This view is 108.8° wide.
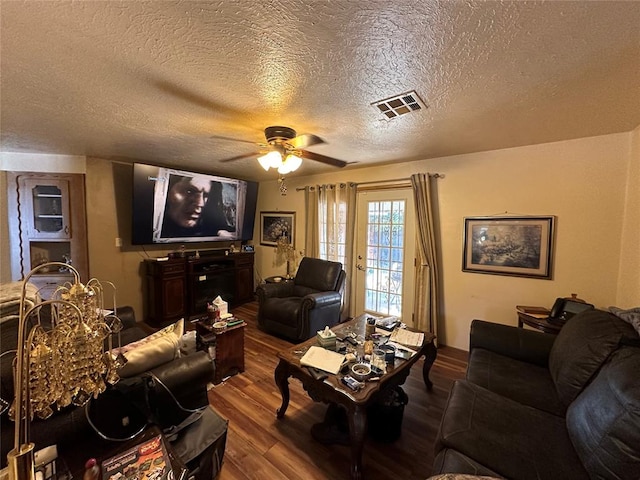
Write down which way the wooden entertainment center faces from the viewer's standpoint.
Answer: facing the viewer and to the right of the viewer

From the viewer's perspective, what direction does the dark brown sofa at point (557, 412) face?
to the viewer's left

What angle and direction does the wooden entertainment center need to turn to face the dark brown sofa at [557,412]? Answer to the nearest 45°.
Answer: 0° — it already faces it

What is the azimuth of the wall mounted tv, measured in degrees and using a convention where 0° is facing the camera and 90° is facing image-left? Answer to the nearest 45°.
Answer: approximately 315°

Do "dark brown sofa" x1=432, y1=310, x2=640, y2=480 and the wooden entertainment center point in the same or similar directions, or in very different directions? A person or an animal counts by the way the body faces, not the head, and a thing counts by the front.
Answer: very different directions

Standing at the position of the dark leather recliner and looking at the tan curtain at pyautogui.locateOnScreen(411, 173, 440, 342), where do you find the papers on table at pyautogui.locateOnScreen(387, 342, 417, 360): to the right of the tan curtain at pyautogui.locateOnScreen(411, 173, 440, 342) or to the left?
right

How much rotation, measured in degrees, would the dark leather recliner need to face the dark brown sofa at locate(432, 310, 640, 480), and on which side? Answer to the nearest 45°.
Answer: approximately 90° to its left

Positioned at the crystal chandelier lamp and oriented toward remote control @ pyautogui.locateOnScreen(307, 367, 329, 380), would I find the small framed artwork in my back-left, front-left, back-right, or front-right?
front-left

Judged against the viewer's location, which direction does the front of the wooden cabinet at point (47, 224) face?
facing the viewer

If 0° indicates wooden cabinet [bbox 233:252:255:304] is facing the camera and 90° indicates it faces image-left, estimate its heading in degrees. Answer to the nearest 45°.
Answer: approximately 315°

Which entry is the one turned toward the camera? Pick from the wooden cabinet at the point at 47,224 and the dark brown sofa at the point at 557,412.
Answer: the wooden cabinet
